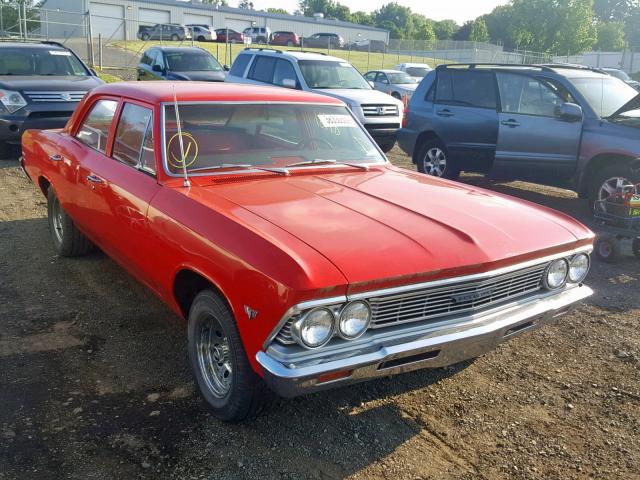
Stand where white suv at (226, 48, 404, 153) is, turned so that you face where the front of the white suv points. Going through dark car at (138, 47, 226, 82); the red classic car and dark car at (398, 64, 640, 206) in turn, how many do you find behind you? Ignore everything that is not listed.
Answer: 1

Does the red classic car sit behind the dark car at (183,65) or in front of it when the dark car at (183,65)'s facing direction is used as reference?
in front

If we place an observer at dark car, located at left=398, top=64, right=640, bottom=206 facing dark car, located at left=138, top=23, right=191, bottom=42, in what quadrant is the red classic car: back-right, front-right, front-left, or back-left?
back-left

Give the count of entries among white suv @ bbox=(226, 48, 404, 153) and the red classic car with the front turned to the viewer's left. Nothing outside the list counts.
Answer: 0

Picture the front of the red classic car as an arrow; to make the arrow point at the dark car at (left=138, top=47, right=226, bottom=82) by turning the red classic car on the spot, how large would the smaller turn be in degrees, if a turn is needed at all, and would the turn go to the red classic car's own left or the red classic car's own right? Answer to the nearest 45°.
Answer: approximately 135° to the red classic car's own left

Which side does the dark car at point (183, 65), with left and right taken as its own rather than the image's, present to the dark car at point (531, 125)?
front

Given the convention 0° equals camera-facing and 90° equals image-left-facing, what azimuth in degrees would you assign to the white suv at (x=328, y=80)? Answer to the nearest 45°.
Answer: approximately 315°

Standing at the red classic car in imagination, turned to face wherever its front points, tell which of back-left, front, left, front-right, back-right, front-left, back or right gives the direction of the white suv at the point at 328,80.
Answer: back-left

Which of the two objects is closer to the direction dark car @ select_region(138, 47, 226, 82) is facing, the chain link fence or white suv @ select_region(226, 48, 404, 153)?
the white suv

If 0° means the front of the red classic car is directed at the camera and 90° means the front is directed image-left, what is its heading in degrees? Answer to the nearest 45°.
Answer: approximately 315°
